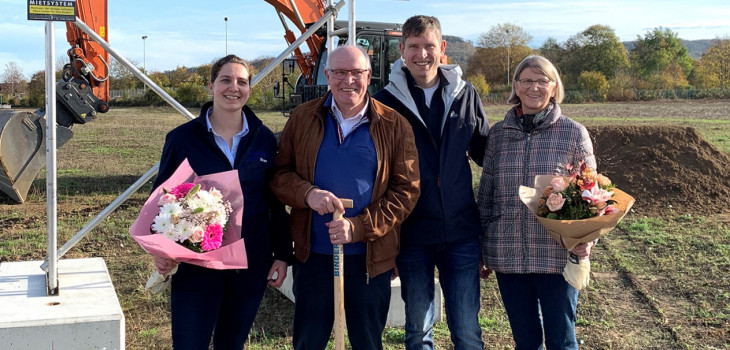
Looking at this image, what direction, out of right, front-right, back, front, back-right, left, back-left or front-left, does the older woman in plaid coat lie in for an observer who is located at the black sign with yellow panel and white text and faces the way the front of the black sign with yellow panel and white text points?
front-left

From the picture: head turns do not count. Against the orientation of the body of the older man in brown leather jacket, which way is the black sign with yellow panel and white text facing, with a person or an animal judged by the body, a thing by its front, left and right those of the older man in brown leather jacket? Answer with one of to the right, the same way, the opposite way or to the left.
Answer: the same way

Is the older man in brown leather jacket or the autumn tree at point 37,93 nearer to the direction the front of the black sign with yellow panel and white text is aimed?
the older man in brown leather jacket

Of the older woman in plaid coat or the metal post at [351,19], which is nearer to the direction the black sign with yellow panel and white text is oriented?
the older woman in plaid coat

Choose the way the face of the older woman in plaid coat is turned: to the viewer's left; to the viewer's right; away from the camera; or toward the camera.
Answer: toward the camera

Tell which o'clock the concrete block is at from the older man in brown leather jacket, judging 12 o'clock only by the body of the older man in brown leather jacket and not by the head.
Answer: The concrete block is roughly at 4 o'clock from the older man in brown leather jacket.

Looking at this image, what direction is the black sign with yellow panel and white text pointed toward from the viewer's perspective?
toward the camera

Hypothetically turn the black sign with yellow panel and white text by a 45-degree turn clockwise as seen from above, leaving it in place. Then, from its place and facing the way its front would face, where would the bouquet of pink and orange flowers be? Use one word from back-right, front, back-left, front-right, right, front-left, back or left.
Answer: left

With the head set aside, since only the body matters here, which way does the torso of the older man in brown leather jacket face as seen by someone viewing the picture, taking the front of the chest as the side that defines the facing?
toward the camera

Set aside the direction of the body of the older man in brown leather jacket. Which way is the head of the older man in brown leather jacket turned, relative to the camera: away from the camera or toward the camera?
toward the camera

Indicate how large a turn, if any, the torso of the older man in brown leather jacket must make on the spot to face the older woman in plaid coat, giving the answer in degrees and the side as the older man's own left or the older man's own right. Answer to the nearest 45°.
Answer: approximately 90° to the older man's own left

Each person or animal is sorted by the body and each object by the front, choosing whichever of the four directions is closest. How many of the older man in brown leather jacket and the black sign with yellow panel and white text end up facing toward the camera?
2

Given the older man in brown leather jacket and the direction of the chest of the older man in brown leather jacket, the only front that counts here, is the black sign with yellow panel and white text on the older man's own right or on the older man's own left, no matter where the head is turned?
on the older man's own right

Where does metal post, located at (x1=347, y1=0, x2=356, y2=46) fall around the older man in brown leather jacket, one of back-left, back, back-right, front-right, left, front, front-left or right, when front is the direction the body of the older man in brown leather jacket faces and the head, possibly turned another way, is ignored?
back
